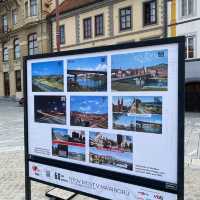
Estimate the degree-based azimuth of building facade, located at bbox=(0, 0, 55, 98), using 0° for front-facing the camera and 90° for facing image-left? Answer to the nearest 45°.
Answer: approximately 45°

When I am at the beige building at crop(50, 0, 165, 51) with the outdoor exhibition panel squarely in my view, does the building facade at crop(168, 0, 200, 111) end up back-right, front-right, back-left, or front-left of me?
front-left

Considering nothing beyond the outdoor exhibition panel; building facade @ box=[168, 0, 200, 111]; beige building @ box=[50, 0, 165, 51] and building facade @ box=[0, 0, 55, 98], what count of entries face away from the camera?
0

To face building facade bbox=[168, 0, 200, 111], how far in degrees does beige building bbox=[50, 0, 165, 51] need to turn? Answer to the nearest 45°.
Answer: approximately 90° to its left

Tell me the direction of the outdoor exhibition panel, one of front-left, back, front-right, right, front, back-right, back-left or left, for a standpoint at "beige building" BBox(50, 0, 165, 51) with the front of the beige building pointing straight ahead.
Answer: front-left

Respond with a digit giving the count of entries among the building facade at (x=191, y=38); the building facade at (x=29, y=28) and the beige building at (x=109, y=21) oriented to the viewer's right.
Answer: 0

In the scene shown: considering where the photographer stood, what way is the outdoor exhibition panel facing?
facing the viewer and to the left of the viewer

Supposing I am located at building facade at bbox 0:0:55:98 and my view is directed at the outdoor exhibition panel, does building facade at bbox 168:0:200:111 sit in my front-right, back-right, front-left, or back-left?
front-left

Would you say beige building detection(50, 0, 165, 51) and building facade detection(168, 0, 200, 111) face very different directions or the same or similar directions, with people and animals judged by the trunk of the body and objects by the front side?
same or similar directions

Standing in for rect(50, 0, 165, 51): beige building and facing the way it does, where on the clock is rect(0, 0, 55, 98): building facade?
The building facade is roughly at 3 o'clock from the beige building.

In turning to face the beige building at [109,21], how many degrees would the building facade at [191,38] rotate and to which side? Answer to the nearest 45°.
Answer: approximately 90° to its right

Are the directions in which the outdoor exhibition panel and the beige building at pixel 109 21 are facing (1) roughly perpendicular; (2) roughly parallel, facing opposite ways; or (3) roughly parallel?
roughly parallel

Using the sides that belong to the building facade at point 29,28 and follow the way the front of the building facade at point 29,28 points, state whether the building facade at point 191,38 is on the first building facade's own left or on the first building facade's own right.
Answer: on the first building facade's own left
